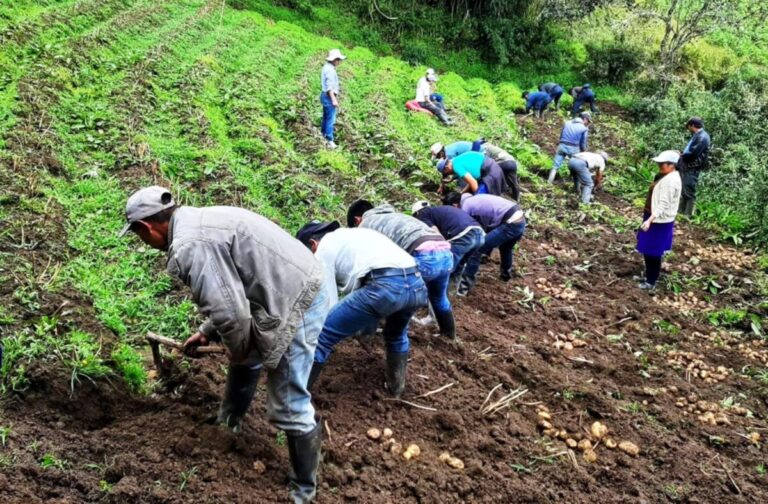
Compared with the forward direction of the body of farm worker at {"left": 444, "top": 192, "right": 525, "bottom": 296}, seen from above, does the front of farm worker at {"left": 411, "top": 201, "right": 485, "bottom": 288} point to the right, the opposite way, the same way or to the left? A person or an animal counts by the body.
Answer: the same way

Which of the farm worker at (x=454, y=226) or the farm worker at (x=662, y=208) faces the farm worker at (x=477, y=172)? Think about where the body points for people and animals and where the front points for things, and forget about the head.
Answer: the farm worker at (x=662, y=208)

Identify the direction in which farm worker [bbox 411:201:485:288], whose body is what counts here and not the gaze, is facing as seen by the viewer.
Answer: to the viewer's left

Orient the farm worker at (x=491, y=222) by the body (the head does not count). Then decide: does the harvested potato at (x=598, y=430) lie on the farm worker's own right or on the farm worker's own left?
on the farm worker's own left

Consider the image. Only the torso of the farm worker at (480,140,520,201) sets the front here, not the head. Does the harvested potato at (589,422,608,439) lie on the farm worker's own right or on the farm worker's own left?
on the farm worker's own left

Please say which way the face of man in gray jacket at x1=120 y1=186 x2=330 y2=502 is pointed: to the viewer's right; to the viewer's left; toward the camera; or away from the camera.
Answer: to the viewer's left

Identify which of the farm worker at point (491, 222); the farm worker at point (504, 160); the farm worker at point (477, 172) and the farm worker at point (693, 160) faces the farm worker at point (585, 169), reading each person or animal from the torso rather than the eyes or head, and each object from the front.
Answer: the farm worker at point (693, 160)

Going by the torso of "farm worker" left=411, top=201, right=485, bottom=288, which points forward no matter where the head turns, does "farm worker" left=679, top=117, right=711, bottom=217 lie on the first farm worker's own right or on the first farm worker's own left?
on the first farm worker's own right

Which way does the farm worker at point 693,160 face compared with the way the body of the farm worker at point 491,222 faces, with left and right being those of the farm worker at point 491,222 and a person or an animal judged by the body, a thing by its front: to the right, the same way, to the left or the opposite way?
the same way

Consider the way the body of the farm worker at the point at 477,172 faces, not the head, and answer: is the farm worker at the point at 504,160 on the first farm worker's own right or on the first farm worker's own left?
on the first farm worker's own right

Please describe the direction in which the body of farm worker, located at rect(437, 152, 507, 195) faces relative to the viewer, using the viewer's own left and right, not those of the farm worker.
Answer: facing to the left of the viewer

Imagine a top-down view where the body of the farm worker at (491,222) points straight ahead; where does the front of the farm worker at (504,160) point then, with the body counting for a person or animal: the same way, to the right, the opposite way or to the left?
the same way

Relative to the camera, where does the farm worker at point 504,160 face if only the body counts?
to the viewer's left

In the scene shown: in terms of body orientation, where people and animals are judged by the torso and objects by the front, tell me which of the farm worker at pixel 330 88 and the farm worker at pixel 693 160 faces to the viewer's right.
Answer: the farm worker at pixel 330 88

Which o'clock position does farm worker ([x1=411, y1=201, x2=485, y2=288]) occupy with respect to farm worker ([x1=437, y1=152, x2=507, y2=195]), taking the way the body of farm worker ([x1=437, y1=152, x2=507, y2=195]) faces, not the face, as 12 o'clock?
farm worker ([x1=411, y1=201, x2=485, y2=288]) is roughly at 9 o'clock from farm worker ([x1=437, y1=152, x2=507, y2=195]).
